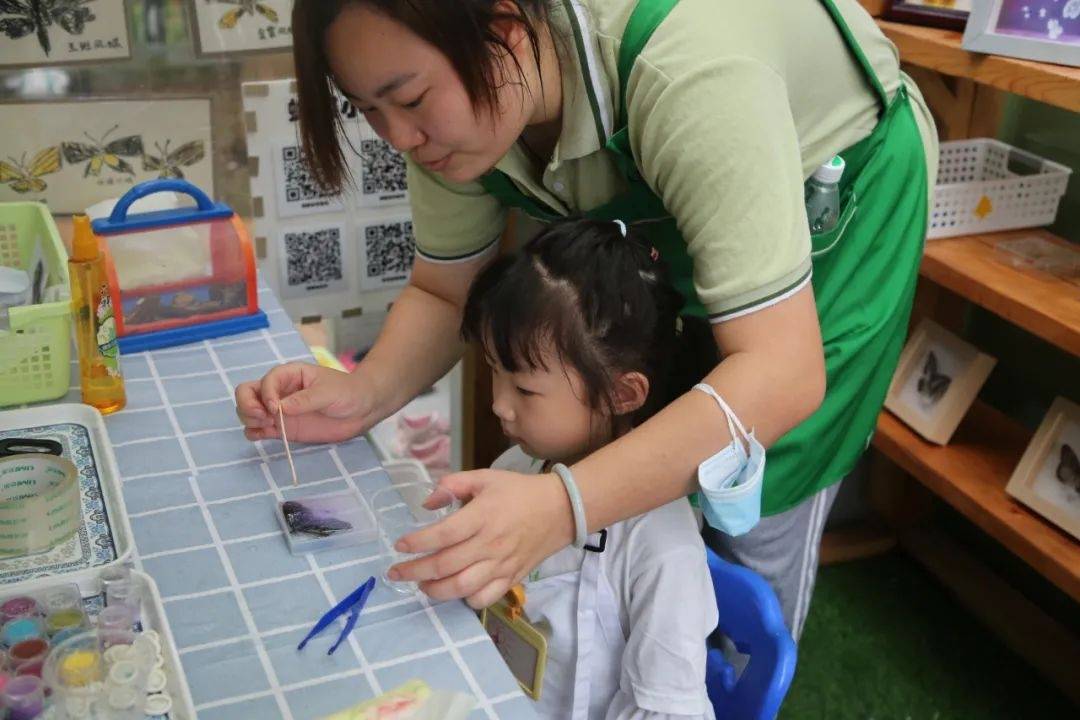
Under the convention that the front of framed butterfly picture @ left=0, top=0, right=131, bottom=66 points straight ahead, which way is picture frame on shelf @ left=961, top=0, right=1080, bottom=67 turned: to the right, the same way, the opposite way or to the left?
to the right

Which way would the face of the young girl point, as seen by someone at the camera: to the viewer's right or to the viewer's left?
to the viewer's left

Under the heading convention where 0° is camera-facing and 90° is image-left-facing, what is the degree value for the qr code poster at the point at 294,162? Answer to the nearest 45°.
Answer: approximately 0°

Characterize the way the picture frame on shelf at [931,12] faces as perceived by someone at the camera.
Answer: facing the viewer and to the left of the viewer

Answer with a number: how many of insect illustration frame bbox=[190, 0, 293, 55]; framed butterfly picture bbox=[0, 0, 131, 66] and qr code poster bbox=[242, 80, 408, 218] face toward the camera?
3

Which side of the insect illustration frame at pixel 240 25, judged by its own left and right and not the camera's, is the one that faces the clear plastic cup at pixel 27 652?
front

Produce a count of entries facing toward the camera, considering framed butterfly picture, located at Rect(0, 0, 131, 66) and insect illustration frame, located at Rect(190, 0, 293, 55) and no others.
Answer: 2

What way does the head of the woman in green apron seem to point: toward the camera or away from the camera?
toward the camera

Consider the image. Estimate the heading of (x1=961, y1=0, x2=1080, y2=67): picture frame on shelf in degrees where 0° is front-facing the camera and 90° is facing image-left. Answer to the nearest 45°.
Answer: approximately 45°

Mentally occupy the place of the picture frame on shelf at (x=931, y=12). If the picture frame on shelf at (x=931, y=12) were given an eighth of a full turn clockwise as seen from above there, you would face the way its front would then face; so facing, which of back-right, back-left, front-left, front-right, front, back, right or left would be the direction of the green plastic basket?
front-left

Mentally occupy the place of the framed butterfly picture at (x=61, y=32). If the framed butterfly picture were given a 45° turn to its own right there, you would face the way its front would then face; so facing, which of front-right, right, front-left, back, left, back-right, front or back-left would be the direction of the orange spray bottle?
front-left

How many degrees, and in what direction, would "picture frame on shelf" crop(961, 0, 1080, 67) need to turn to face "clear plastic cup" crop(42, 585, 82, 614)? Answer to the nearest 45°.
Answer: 0° — it already faces it

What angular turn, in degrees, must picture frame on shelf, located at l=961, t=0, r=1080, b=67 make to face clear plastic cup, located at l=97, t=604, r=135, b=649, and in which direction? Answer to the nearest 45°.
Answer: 0° — it already faces it

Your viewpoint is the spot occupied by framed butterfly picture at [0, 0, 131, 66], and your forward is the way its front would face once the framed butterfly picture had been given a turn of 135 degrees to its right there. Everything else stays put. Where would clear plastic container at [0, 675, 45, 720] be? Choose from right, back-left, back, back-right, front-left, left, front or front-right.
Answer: back-left

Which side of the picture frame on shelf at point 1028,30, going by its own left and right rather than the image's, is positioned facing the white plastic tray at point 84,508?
front

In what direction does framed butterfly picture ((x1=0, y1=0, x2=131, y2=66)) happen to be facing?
toward the camera

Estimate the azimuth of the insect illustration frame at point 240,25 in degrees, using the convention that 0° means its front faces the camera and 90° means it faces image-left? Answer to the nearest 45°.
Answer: approximately 0°
